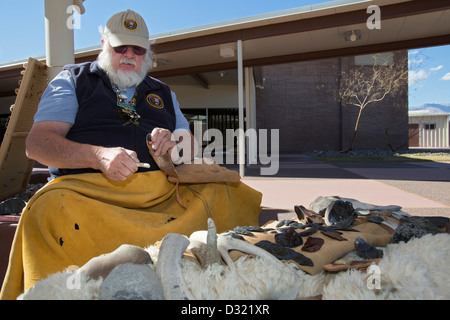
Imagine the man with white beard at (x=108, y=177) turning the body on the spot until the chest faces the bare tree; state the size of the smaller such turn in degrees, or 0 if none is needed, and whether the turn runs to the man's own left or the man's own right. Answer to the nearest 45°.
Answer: approximately 90° to the man's own left

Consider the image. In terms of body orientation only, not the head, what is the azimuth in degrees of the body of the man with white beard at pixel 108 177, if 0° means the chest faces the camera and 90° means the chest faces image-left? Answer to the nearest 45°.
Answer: approximately 315°

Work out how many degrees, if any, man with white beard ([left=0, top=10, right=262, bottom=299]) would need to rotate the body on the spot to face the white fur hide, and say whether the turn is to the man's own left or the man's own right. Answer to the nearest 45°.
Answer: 0° — they already face it

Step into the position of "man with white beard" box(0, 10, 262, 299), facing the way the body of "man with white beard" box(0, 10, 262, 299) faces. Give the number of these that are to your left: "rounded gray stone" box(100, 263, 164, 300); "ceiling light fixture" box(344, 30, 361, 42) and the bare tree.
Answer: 2

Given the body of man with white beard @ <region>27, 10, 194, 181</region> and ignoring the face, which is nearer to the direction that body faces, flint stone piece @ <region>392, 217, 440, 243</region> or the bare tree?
the flint stone piece

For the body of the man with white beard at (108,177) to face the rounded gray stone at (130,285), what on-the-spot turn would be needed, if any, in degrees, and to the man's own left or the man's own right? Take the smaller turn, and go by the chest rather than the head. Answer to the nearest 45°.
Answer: approximately 45° to the man's own right

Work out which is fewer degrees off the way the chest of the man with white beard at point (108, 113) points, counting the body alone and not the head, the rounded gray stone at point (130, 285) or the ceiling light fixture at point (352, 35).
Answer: the rounded gray stone

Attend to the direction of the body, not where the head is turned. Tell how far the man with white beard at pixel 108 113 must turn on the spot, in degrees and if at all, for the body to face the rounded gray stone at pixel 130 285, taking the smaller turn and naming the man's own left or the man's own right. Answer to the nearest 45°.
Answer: approximately 45° to the man's own right

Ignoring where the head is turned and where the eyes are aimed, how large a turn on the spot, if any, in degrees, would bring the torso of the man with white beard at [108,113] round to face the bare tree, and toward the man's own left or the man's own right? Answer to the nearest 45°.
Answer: approximately 90° to the man's own left

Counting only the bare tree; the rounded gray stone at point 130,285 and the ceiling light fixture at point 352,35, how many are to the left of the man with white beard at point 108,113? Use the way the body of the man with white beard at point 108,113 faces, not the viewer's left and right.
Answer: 2
